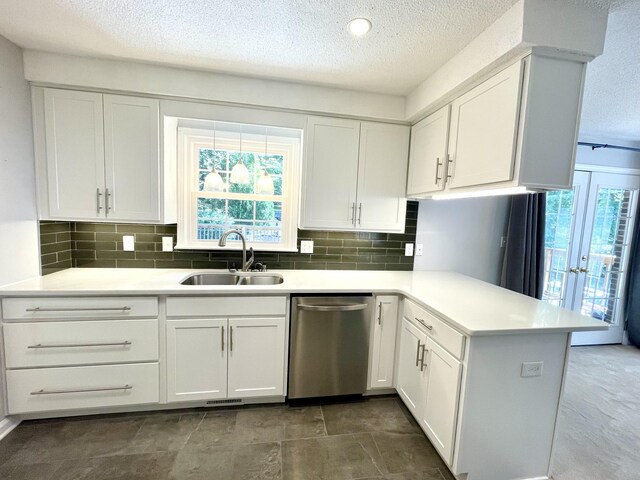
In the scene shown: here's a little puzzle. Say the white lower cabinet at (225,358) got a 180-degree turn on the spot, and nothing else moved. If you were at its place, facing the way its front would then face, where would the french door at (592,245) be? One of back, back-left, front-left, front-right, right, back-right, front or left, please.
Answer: right

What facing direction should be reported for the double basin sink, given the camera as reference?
facing the viewer

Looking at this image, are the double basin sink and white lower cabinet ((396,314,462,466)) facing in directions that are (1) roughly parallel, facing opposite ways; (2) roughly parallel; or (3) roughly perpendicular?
roughly perpendicular

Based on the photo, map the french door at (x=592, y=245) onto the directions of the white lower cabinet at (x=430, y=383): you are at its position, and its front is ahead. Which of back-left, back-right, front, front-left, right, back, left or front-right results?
back

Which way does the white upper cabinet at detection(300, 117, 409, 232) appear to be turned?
toward the camera

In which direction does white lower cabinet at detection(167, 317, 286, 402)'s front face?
toward the camera

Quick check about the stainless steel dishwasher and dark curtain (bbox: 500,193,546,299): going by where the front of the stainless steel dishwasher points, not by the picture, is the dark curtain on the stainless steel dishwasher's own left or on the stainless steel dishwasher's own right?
on the stainless steel dishwasher's own left

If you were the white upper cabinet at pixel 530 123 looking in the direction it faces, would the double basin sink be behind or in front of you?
in front

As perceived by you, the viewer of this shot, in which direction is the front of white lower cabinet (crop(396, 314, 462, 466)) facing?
facing the viewer and to the left of the viewer

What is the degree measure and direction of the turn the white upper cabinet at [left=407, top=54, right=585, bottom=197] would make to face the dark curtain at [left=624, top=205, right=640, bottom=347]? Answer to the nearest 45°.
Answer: approximately 180°

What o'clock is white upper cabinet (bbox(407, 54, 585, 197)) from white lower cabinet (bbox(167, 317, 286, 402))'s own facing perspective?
The white upper cabinet is roughly at 10 o'clock from the white lower cabinet.
